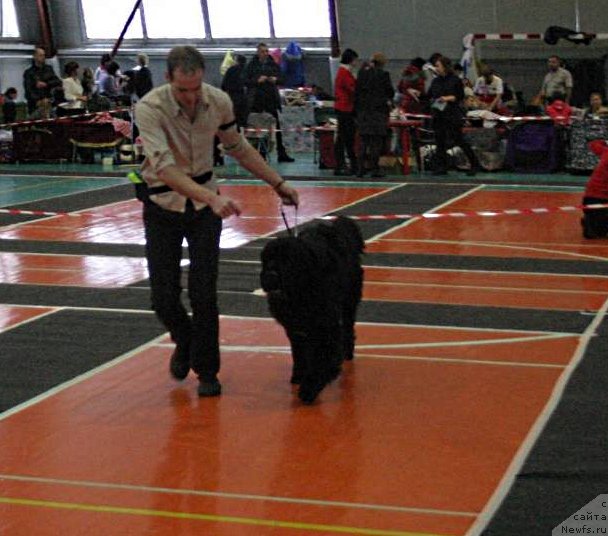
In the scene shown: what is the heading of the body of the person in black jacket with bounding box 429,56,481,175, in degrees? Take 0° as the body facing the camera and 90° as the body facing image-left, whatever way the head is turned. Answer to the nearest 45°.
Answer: approximately 45°

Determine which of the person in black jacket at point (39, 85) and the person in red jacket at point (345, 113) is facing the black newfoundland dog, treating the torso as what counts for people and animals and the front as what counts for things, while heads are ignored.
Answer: the person in black jacket

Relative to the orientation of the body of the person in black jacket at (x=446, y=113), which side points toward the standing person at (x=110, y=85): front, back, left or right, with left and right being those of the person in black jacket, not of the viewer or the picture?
right

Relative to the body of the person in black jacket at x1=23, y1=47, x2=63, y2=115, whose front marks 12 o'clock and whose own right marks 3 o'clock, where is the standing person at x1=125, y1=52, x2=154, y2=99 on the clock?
The standing person is roughly at 10 o'clock from the person in black jacket.

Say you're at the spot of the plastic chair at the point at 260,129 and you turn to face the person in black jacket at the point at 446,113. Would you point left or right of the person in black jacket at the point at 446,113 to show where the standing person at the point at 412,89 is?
left
